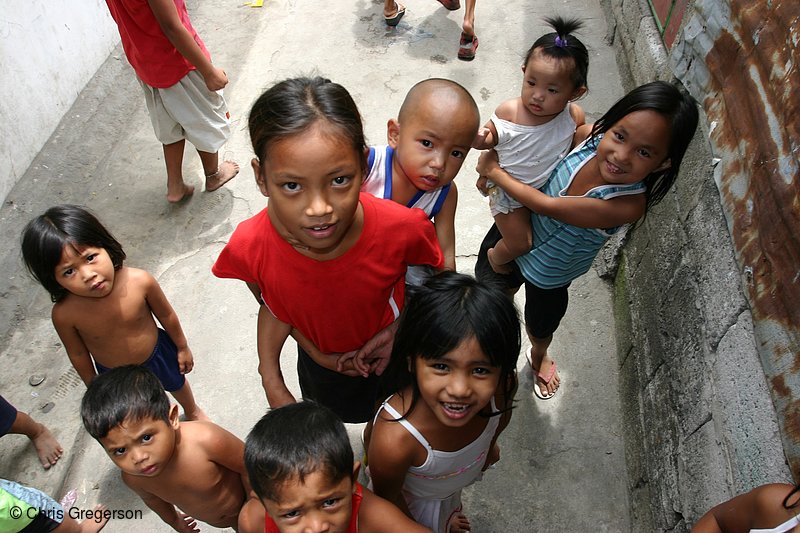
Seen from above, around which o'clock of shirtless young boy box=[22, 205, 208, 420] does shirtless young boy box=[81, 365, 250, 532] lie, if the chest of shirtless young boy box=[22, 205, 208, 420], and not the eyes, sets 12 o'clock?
shirtless young boy box=[81, 365, 250, 532] is roughly at 11 o'clock from shirtless young boy box=[22, 205, 208, 420].

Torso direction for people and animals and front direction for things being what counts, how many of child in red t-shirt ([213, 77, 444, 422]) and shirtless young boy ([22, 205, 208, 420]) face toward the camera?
2

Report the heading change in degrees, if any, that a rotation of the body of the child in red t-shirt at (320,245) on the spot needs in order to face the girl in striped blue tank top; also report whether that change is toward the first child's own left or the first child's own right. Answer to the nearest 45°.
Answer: approximately 135° to the first child's own left

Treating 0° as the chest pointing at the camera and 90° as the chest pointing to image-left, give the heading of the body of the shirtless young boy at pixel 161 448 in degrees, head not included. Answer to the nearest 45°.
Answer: approximately 45°

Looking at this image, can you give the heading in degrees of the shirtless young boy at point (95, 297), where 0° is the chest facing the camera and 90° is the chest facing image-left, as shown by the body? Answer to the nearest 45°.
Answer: approximately 0°

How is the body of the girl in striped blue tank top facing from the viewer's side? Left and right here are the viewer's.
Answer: facing the viewer and to the left of the viewer

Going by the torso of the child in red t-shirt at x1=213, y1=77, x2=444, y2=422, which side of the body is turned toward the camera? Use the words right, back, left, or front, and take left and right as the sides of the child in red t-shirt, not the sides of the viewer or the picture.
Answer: front
